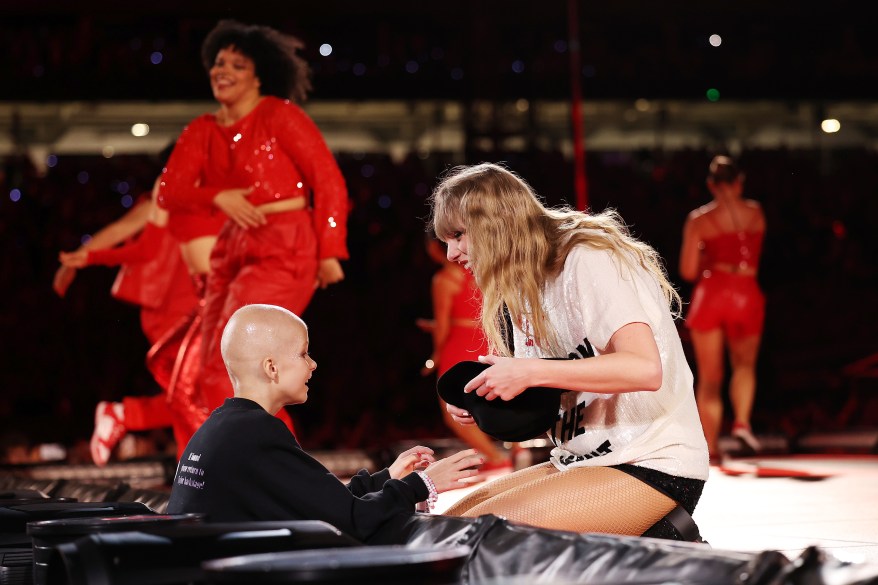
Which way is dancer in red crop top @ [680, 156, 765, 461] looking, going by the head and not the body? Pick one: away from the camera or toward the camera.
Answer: away from the camera

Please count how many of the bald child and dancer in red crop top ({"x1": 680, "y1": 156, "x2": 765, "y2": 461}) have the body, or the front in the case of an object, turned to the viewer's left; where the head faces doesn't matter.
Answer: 0

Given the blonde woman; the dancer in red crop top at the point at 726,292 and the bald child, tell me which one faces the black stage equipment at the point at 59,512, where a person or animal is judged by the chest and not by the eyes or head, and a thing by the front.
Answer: the blonde woman

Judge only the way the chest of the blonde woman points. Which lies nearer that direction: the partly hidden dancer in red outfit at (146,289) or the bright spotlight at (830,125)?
the partly hidden dancer in red outfit

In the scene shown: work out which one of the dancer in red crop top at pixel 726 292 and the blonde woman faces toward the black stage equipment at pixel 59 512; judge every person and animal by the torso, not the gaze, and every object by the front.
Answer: the blonde woman

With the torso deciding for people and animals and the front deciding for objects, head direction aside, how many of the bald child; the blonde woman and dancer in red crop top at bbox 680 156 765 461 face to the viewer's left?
1

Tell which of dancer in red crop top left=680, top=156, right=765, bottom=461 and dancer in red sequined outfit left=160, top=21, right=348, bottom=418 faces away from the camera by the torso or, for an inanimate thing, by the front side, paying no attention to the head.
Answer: the dancer in red crop top

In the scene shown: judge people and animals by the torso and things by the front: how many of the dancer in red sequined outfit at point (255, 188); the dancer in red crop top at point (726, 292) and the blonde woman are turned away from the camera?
1

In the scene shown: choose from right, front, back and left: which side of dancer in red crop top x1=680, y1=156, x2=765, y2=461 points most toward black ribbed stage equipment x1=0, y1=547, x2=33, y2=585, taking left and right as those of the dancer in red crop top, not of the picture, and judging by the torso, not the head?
back

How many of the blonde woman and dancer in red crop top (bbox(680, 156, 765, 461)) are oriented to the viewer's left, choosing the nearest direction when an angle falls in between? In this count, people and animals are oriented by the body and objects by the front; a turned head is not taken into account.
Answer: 1

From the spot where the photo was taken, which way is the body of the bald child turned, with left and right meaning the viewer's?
facing away from the viewer and to the right of the viewer

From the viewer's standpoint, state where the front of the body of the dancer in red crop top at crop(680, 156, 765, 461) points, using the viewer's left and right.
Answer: facing away from the viewer

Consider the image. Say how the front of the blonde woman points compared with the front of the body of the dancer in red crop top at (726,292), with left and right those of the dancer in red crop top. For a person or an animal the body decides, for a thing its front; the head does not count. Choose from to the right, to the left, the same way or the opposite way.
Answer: to the left

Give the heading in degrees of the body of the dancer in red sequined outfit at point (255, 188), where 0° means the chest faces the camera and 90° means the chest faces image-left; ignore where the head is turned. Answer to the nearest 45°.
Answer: approximately 45°

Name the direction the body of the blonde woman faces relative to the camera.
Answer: to the viewer's left

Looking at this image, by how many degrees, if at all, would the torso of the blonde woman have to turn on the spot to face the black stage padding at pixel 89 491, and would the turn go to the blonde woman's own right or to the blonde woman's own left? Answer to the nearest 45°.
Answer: approximately 45° to the blonde woman's own right

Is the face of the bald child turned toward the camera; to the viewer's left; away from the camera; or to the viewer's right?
to the viewer's right
